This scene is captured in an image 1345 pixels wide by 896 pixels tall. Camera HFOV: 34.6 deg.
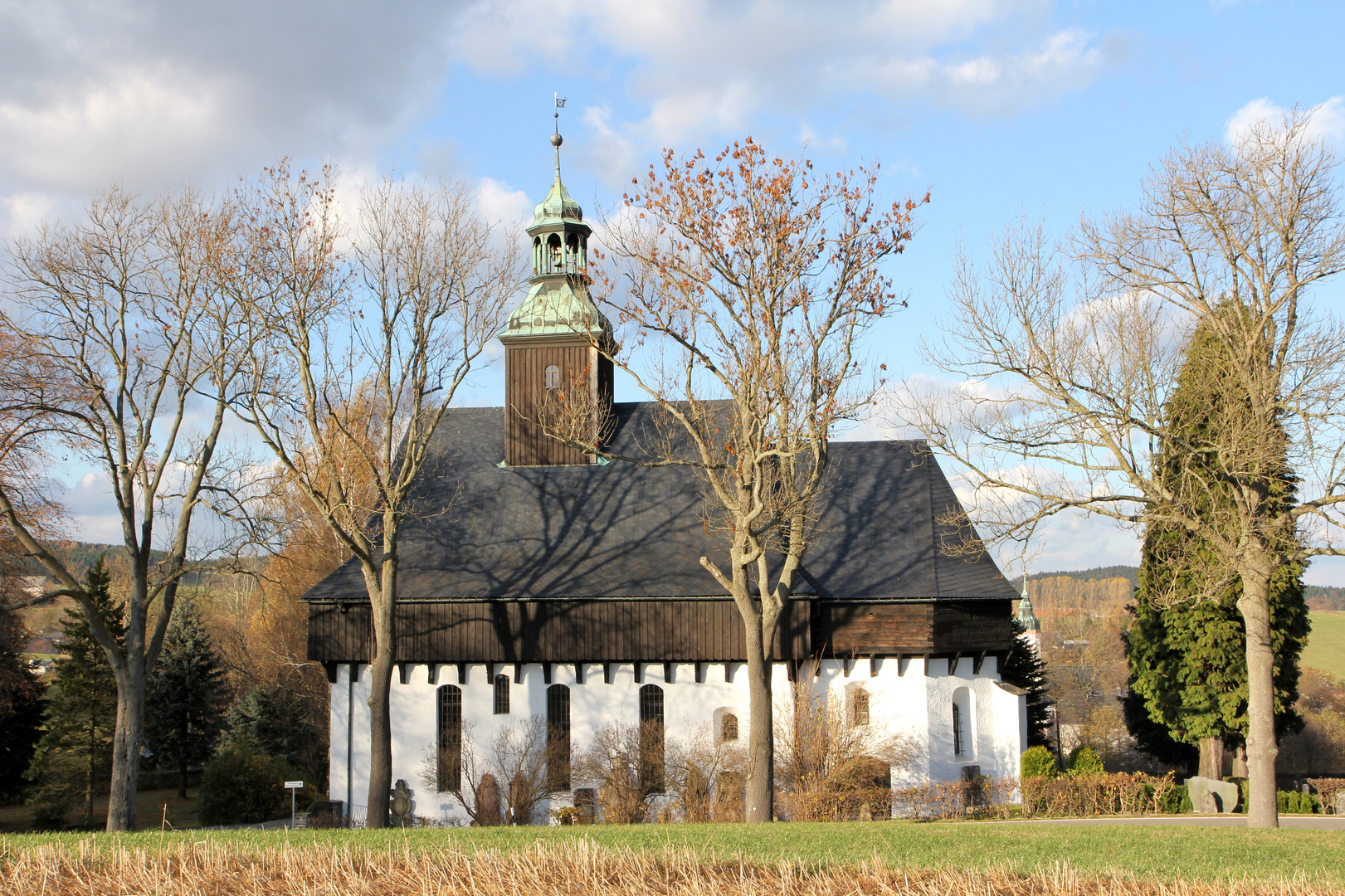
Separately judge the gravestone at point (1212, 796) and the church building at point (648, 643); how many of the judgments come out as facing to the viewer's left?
1

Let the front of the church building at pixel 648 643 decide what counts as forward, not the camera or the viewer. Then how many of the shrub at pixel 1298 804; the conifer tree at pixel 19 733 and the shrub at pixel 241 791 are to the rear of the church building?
1

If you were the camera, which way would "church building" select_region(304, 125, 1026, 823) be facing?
facing to the left of the viewer

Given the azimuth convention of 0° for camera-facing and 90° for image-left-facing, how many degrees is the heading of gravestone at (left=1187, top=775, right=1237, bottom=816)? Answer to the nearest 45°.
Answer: approximately 0°

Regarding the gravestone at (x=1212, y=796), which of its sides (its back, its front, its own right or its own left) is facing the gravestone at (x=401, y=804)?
right

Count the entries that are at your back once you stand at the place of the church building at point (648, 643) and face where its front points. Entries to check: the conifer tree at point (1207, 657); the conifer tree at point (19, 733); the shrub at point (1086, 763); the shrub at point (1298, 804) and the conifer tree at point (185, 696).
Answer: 3

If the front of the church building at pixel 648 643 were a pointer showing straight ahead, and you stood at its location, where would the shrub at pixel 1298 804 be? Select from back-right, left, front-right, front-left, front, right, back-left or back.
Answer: left

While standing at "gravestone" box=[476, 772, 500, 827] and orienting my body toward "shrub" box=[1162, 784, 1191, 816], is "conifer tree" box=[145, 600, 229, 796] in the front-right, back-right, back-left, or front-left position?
back-left
